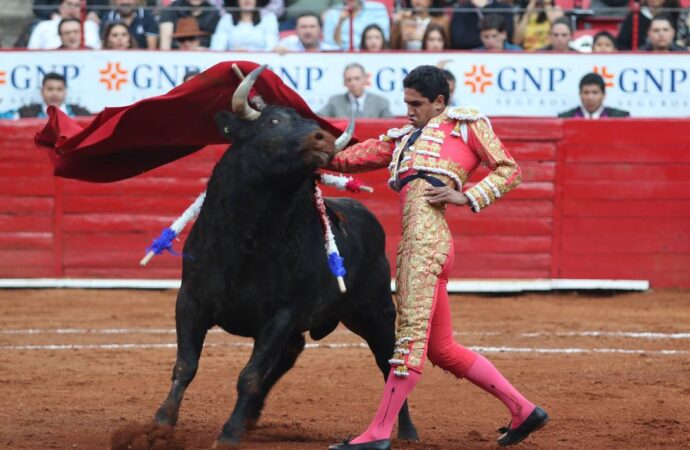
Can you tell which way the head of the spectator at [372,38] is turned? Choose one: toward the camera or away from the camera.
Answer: toward the camera

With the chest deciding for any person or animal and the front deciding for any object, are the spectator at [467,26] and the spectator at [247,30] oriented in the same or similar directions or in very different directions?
same or similar directions

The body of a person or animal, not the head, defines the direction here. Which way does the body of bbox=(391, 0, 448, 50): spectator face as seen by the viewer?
toward the camera

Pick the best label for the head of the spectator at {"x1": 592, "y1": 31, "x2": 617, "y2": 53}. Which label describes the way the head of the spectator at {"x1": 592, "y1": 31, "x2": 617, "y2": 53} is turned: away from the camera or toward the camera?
toward the camera

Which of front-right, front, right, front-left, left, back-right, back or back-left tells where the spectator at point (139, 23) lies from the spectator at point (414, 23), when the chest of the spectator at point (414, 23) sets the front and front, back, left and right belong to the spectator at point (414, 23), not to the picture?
right

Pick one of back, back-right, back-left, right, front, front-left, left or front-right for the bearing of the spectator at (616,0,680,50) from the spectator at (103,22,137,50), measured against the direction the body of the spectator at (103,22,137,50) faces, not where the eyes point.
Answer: left

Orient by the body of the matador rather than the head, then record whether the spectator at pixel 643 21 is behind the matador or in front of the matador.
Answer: behind

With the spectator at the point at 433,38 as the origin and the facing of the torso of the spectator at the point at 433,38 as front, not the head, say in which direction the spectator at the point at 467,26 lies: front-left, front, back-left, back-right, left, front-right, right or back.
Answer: back-left

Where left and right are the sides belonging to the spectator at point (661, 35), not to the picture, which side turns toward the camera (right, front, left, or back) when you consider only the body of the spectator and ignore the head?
front

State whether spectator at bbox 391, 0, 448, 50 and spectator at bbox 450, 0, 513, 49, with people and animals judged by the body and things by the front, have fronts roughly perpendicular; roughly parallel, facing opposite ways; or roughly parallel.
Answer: roughly parallel

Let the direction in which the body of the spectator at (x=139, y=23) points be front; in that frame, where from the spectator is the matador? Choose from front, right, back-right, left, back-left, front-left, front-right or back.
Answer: front

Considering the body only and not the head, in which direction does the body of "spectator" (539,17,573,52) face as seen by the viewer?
toward the camera

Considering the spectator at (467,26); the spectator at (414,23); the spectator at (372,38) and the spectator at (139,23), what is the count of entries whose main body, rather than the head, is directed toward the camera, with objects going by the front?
4

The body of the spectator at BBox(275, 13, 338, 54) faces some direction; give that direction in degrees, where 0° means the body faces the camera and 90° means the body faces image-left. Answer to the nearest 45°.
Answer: approximately 0°

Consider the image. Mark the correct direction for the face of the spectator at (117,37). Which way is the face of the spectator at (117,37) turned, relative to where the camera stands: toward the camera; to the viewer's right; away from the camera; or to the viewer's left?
toward the camera

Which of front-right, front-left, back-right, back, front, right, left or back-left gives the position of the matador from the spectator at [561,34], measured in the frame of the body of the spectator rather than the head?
front

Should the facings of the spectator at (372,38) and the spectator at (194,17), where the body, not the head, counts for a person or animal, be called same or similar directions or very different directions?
same or similar directions

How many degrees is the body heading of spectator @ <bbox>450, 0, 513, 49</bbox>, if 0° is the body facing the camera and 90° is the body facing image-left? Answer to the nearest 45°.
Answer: approximately 0°
